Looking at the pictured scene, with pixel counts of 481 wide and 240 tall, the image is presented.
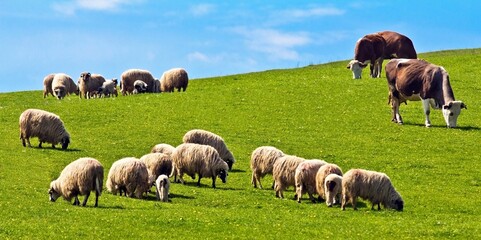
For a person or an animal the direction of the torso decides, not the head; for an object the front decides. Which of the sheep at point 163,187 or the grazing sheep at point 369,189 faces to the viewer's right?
the grazing sheep

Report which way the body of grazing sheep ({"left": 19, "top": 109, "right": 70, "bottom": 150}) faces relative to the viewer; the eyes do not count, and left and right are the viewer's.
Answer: facing to the right of the viewer

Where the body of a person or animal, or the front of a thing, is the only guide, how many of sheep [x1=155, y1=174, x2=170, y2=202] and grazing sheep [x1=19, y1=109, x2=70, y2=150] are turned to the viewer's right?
1

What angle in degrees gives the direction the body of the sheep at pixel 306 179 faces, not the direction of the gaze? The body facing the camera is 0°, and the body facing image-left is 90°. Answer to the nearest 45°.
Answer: approximately 225°

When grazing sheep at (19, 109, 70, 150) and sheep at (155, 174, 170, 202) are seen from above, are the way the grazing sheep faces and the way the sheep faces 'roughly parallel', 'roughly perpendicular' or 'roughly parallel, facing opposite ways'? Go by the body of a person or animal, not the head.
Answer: roughly perpendicular

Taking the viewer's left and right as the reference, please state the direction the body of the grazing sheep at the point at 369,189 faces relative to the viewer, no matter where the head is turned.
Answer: facing to the right of the viewer

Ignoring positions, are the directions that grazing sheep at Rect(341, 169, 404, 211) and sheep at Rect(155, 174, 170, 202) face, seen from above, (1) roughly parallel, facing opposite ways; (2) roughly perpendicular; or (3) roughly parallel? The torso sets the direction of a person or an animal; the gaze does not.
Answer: roughly perpendicular

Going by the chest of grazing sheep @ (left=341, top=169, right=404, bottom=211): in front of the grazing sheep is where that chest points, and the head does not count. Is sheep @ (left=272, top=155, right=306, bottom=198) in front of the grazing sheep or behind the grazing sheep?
behind
